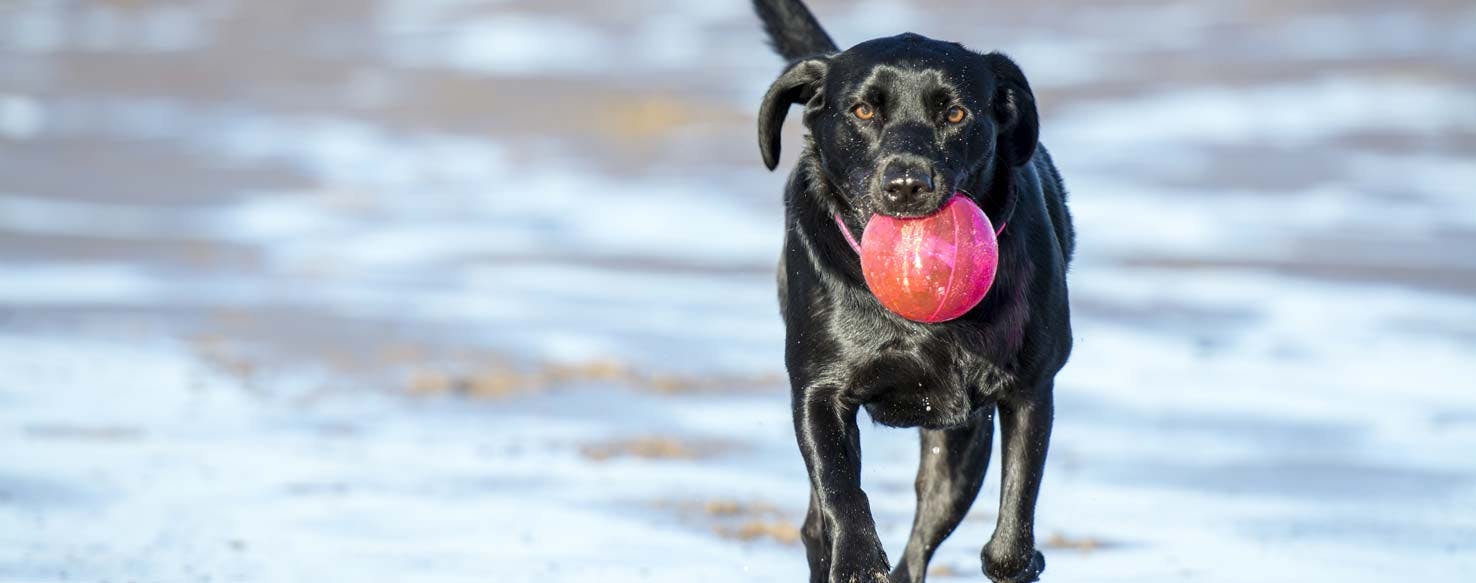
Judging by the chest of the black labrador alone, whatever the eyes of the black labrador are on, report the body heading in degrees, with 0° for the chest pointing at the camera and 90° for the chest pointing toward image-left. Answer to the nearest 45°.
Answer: approximately 0°
